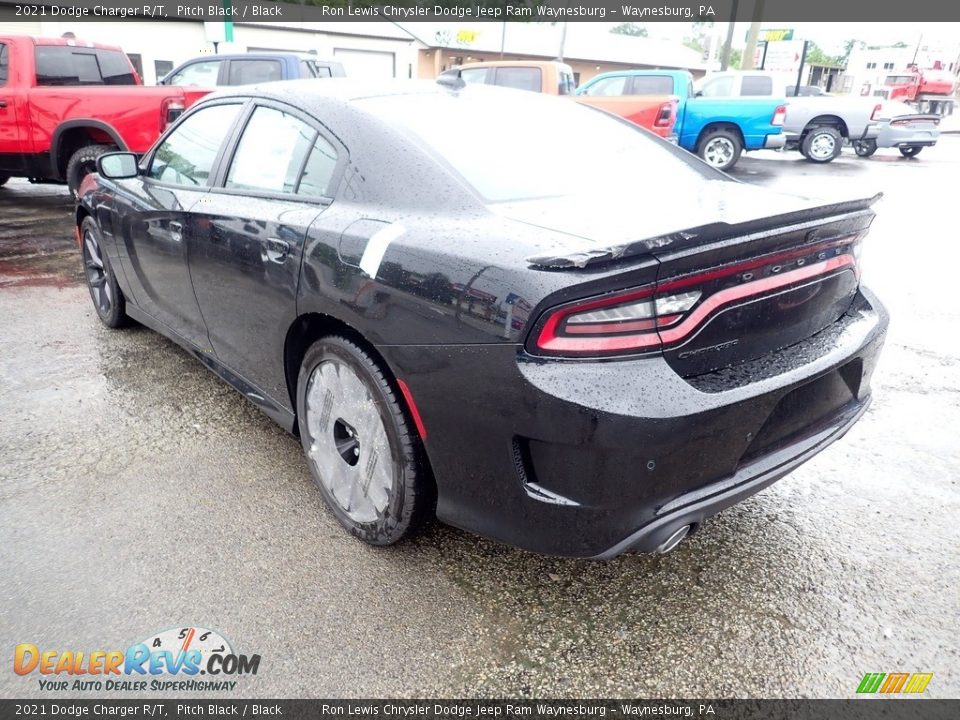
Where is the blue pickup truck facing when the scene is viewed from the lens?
facing to the left of the viewer

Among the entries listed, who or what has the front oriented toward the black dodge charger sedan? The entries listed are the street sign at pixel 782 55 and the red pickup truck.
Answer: the street sign

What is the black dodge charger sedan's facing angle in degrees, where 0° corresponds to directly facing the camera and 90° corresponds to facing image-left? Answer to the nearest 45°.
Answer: approximately 135°

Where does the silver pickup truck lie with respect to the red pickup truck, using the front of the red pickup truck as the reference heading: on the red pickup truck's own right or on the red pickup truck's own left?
on the red pickup truck's own right

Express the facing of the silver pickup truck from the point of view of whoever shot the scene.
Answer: facing to the left of the viewer

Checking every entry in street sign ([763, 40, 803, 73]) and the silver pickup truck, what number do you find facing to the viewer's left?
1

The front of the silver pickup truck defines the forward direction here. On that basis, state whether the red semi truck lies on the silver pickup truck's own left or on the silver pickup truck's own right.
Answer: on the silver pickup truck's own right

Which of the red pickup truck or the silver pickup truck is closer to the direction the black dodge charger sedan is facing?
the red pickup truck

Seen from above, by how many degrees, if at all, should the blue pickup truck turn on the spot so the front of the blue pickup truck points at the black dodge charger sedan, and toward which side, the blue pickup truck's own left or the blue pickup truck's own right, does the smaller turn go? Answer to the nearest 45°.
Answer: approximately 90° to the blue pickup truck's own left

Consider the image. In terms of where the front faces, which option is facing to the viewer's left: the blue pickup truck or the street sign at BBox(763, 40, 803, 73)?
the blue pickup truck

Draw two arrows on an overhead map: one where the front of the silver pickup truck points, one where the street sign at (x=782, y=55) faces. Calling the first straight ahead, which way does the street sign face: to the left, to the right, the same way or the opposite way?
to the left

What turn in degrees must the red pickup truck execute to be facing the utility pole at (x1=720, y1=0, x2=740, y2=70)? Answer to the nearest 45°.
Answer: approximately 90° to its right
